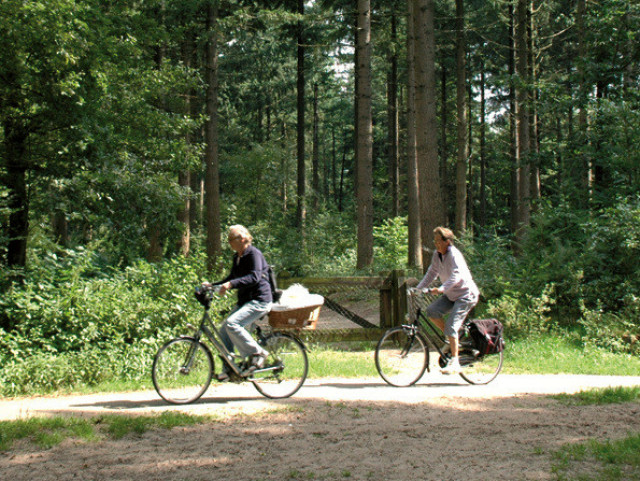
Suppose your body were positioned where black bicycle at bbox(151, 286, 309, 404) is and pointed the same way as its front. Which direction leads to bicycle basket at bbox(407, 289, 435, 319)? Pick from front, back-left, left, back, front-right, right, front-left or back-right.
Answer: back-right

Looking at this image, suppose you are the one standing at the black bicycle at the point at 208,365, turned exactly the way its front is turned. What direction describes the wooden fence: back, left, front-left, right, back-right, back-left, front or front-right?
back-right

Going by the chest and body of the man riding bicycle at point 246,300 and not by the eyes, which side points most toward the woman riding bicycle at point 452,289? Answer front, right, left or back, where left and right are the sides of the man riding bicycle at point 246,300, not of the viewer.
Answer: back

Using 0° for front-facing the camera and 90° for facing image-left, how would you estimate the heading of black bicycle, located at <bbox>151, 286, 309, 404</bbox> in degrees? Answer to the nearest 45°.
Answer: approximately 90°

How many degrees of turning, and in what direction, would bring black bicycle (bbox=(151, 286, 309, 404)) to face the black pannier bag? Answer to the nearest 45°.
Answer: approximately 180°

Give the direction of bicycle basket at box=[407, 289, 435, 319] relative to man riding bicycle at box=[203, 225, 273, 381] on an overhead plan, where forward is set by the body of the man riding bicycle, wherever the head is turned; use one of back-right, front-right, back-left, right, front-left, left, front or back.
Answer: back-right

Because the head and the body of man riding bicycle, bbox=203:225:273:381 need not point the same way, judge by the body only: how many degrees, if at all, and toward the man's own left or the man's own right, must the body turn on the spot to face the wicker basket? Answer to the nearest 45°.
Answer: approximately 135° to the man's own right

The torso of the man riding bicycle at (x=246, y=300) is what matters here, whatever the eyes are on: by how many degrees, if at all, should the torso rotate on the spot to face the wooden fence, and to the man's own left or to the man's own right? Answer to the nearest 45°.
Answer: approximately 135° to the man's own right

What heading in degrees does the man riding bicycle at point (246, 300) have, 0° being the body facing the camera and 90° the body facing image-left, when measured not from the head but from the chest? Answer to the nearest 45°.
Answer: approximately 90°

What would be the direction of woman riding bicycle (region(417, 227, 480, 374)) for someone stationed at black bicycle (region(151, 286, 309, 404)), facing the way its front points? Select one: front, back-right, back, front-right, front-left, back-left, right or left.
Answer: back
